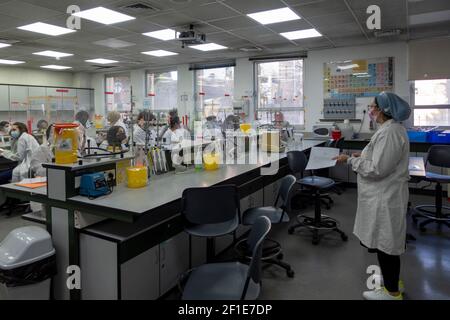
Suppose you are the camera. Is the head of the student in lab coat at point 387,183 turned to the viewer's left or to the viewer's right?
to the viewer's left

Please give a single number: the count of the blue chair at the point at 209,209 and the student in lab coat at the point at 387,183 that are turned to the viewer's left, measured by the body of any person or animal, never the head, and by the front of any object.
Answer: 1

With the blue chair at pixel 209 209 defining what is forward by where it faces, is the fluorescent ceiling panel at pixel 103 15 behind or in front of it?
behind

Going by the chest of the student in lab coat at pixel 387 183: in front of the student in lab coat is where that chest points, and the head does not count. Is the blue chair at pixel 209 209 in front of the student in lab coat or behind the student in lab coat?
in front

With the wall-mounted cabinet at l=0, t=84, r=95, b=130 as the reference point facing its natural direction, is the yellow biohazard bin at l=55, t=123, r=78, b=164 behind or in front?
in front

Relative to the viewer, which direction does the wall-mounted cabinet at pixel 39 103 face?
toward the camera

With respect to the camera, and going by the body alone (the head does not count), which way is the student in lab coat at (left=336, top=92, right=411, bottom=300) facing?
to the viewer's left
